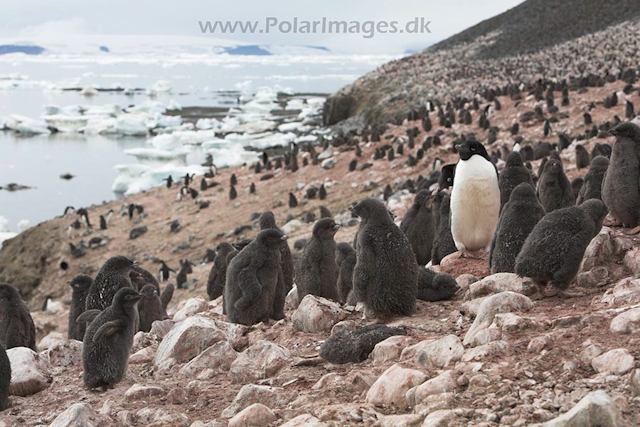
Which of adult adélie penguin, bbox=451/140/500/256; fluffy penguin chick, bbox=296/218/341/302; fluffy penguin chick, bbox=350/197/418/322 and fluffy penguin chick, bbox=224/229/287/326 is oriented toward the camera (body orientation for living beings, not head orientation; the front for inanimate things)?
the adult adélie penguin

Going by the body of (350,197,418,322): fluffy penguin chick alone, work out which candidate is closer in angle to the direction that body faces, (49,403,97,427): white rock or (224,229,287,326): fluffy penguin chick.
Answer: the fluffy penguin chick
